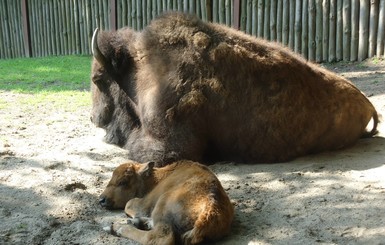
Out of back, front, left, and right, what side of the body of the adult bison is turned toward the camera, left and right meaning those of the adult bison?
left

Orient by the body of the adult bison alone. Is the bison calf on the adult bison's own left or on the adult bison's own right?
on the adult bison's own left

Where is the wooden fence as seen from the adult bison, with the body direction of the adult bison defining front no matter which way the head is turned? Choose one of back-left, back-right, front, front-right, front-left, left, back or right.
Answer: right
